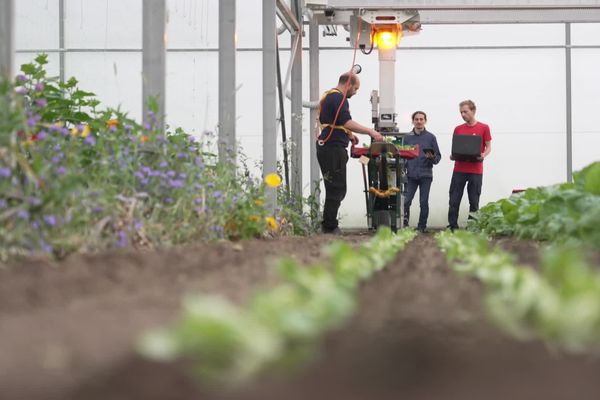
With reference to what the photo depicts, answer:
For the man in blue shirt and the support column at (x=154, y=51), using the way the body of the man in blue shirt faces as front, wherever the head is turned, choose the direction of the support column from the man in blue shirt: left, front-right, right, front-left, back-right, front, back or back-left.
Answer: front

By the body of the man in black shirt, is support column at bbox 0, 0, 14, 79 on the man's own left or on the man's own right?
on the man's own right

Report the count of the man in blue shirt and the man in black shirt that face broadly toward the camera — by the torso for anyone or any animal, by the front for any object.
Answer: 1

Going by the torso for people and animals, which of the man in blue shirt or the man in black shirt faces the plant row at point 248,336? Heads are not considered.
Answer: the man in blue shirt

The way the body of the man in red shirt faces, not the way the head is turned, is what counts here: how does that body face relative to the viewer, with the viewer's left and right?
facing the viewer and to the left of the viewer

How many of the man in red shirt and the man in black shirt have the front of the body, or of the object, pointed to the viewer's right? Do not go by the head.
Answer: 1

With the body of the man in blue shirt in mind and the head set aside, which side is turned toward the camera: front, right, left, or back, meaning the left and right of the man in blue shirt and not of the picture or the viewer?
front

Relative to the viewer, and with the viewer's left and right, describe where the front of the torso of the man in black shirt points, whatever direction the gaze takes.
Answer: facing to the right of the viewer

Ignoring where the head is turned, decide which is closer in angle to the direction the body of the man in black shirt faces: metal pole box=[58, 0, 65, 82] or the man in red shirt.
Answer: the man in red shirt

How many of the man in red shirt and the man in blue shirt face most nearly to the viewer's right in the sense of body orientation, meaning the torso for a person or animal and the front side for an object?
0

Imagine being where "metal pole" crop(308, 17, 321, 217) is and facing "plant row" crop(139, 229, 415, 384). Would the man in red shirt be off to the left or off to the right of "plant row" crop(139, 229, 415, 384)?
left
